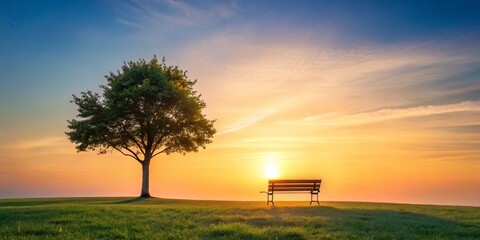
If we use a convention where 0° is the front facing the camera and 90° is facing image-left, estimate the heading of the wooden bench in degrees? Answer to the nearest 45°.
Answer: approximately 135°

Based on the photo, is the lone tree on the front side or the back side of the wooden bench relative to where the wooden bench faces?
on the front side
